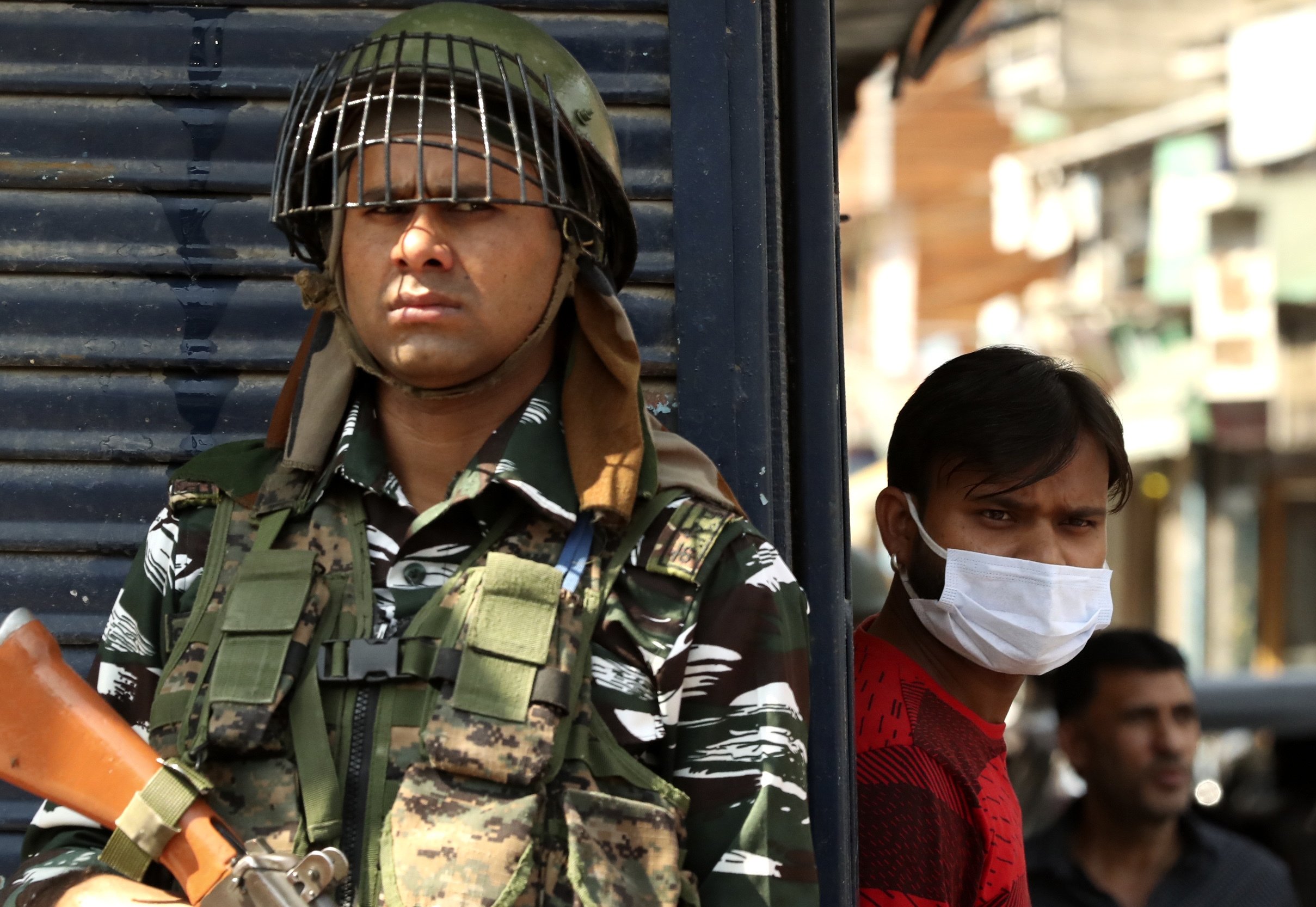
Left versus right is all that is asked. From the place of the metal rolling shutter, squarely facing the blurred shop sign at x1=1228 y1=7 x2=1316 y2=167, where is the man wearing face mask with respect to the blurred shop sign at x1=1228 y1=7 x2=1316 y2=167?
right

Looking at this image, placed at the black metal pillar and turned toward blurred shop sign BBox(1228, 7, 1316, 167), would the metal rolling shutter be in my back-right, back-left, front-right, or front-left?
back-left

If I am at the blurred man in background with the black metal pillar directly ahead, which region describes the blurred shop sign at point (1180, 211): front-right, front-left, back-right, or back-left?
back-right

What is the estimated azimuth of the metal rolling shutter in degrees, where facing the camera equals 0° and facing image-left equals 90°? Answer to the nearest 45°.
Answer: approximately 0°

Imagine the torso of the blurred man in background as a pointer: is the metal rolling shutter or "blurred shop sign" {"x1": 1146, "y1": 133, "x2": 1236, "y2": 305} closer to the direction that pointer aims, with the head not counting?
the metal rolling shutter

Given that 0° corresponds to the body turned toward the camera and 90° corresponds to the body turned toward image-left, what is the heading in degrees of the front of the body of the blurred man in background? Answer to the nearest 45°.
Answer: approximately 315°

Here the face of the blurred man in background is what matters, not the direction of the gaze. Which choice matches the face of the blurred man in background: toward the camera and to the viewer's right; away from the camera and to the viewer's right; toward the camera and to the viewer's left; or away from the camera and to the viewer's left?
toward the camera and to the viewer's right

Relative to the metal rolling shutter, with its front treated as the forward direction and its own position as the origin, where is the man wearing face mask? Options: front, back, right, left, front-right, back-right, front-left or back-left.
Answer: left

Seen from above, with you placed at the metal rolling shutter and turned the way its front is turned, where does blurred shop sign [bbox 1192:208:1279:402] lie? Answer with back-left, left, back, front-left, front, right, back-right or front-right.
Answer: back-left
